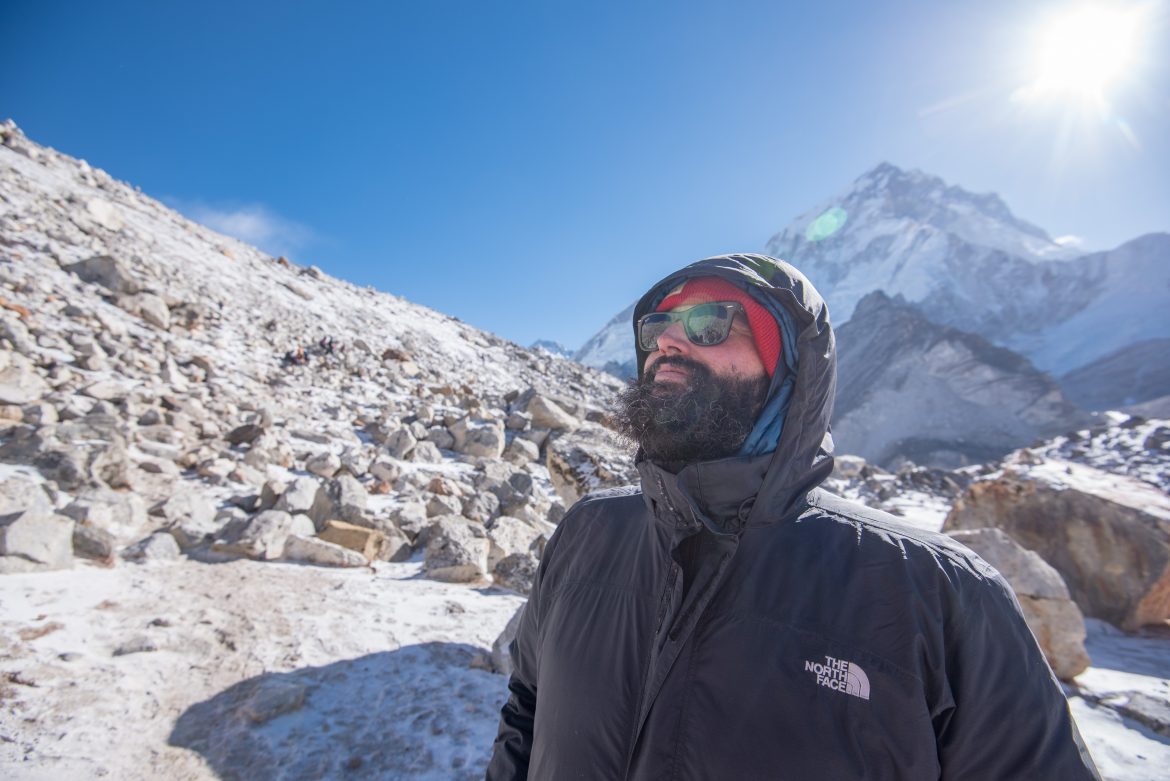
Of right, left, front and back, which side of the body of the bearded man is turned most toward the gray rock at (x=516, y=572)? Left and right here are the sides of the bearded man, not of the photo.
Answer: right

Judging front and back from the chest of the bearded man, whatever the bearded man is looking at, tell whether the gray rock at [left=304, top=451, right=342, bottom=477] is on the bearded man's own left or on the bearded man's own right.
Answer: on the bearded man's own right

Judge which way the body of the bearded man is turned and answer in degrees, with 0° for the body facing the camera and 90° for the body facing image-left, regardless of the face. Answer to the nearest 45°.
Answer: approximately 45°

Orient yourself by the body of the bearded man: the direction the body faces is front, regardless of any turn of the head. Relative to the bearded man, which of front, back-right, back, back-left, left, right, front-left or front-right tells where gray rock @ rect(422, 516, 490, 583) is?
right

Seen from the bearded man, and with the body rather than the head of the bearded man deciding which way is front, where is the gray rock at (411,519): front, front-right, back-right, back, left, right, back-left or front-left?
right

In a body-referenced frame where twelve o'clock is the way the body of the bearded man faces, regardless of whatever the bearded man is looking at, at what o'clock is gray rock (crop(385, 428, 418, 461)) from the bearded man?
The gray rock is roughly at 3 o'clock from the bearded man.

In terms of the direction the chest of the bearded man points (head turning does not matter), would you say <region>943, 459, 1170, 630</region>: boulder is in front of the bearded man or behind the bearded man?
behind

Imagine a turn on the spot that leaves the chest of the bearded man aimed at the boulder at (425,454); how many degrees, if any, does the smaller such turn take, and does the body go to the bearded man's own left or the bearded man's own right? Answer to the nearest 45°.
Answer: approximately 90° to the bearded man's own right

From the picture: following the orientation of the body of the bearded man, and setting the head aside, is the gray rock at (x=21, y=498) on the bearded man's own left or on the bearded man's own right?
on the bearded man's own right
